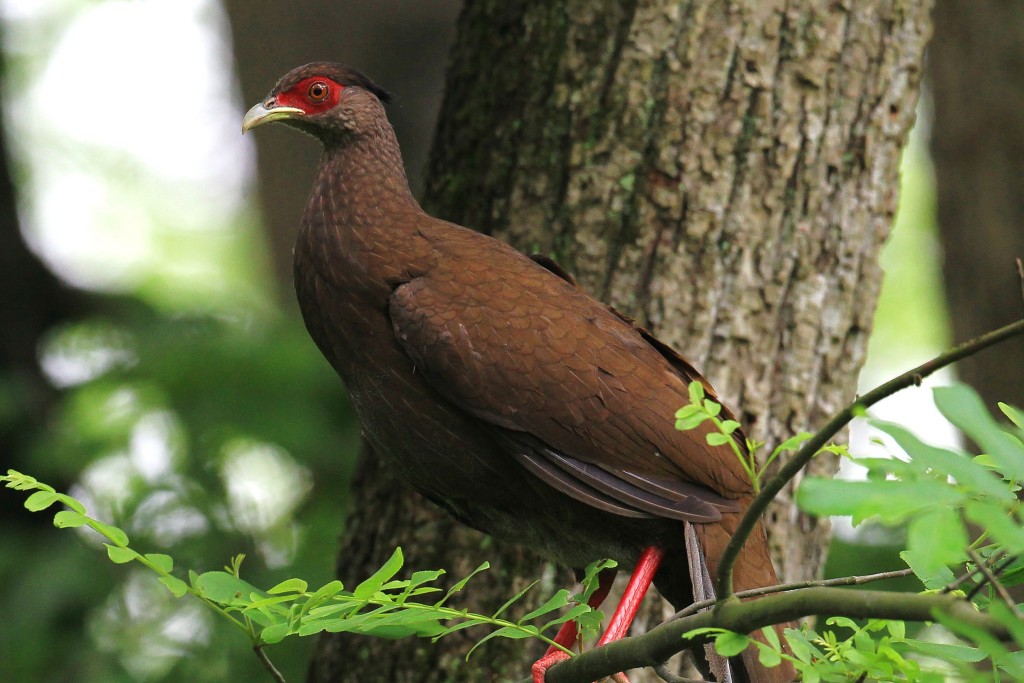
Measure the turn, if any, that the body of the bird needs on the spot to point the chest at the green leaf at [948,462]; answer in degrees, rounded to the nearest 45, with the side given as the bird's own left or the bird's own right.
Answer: approximately 90° to the bird's own left

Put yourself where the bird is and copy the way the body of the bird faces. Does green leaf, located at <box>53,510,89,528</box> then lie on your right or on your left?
on your left

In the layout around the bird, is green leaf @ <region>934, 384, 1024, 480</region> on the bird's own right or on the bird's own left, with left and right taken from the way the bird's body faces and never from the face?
on the bird's own left

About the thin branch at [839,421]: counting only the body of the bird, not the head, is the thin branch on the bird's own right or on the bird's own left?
on the bird's own left

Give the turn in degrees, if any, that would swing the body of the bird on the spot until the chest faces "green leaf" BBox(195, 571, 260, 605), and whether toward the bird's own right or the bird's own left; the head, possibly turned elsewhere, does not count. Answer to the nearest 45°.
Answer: approximately 45° to the bird's own left

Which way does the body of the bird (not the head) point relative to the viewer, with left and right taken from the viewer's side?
facing to the left of the viewer

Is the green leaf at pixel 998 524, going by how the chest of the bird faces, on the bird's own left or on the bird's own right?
on the bird's own left

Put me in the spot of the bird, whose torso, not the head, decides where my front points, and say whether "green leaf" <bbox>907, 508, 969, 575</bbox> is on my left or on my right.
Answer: on my left

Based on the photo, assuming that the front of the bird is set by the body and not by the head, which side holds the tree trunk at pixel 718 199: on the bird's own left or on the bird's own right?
on the bird's own right

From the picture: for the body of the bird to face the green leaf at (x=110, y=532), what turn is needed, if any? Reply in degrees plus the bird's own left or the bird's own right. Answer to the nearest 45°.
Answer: approximately 45° to the bird's own left
